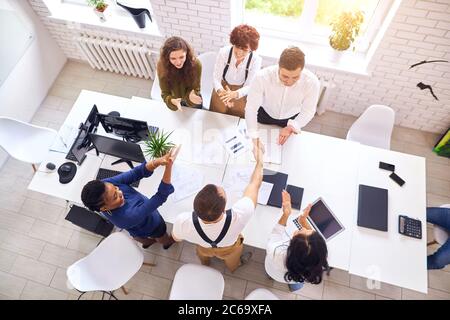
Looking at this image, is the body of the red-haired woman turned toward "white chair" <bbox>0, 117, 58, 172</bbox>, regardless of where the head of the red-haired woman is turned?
no

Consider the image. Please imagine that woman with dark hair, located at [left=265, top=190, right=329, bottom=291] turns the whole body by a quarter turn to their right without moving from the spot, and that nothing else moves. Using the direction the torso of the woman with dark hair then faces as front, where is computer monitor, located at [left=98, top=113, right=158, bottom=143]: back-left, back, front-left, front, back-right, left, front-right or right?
back

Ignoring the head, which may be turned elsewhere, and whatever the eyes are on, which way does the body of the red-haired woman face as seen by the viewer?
toward the camera

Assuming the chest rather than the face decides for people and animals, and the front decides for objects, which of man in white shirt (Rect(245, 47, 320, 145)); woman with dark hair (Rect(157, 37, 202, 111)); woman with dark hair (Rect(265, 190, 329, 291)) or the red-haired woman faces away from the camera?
woman with dark hair (Rect(265, 190, 329, 291))

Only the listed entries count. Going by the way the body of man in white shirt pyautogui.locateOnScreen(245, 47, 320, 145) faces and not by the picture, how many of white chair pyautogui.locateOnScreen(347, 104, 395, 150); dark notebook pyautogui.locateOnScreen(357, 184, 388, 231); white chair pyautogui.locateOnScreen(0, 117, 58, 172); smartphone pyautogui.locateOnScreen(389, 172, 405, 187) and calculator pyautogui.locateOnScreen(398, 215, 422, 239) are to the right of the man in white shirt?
1

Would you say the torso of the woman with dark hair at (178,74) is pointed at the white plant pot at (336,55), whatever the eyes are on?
no

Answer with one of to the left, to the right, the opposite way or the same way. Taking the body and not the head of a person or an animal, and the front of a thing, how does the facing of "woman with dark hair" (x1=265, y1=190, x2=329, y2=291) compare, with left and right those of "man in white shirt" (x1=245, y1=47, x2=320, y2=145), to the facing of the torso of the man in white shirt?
the opposite way

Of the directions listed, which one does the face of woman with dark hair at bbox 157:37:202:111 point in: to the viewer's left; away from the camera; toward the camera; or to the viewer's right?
toward the camera

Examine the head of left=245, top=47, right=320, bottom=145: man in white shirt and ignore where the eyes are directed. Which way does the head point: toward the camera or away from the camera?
toward the camera

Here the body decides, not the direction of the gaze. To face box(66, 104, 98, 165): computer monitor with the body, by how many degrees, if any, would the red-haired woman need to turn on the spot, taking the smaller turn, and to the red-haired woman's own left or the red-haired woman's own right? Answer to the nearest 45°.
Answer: approximately 45° to the red-haired woman's own right

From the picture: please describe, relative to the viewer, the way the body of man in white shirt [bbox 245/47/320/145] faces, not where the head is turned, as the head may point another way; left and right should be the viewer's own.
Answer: facing the viewer

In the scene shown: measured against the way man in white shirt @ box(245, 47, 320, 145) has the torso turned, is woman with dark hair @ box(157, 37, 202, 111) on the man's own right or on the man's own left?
on the man's own right

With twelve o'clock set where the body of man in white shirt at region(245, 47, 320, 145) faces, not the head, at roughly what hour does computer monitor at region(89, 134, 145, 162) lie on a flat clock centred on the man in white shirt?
The computer monitor is roughly at 2 o'clock from the man in white shirt.

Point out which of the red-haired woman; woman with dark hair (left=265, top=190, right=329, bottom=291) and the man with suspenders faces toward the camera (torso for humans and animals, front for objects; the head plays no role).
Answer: the red-haired woman

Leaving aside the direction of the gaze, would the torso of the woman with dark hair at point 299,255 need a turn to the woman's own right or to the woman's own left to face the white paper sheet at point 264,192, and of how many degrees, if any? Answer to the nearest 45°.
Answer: approximately 45° to the woman's own left

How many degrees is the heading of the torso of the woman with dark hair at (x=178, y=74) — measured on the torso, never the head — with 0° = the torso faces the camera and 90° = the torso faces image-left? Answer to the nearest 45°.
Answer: approximately 0°

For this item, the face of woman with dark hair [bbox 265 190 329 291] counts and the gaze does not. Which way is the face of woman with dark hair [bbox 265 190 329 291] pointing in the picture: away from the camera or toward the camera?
away from the camera

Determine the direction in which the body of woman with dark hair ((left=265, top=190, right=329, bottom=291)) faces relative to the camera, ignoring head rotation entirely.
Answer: away from the camera

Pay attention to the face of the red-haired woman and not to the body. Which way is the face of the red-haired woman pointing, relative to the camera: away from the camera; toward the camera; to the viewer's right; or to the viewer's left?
toward the camera

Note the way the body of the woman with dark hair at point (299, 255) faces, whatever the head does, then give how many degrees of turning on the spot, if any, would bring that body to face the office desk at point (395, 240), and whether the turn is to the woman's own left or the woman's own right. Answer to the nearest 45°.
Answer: approximately 45° to the woman's own right

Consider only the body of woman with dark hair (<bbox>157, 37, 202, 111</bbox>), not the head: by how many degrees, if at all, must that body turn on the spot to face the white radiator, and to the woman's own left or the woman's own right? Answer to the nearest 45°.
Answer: approximately 135° to the woman's own right

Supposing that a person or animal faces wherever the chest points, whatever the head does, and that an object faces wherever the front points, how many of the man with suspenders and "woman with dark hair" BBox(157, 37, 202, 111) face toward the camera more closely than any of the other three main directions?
1
